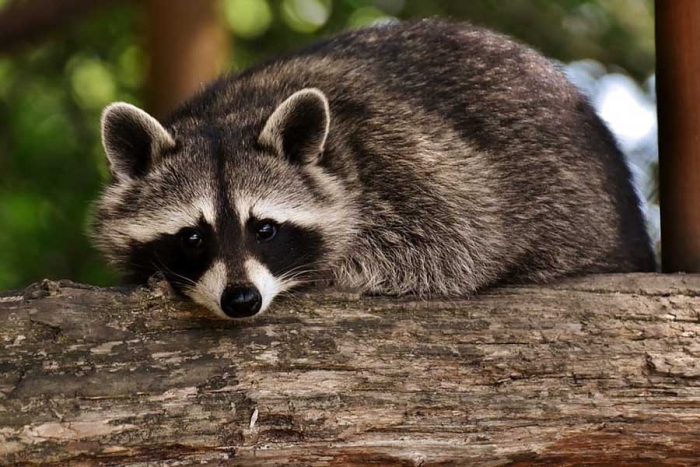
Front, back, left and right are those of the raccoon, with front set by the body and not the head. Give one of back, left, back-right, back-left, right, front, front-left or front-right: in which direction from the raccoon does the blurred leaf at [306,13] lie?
back-right

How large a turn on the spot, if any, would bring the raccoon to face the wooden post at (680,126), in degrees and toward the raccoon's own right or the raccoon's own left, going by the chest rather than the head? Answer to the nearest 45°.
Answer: approximately 135° to the raccoon's own left

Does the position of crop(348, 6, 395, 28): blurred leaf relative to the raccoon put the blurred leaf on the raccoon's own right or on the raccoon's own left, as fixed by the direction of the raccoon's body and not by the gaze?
on the raccoon's own right

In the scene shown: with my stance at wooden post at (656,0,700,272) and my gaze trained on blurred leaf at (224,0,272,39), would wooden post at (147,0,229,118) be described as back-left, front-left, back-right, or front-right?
front-left

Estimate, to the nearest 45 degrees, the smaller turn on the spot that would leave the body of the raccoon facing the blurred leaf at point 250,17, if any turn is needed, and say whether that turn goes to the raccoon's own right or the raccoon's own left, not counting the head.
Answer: approximately 135° to the raccoon's own right

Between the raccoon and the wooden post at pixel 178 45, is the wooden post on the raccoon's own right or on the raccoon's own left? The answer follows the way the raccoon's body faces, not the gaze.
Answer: on the raccoon's own right

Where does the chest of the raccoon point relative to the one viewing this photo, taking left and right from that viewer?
facing the viewer and to the left of the viewer
